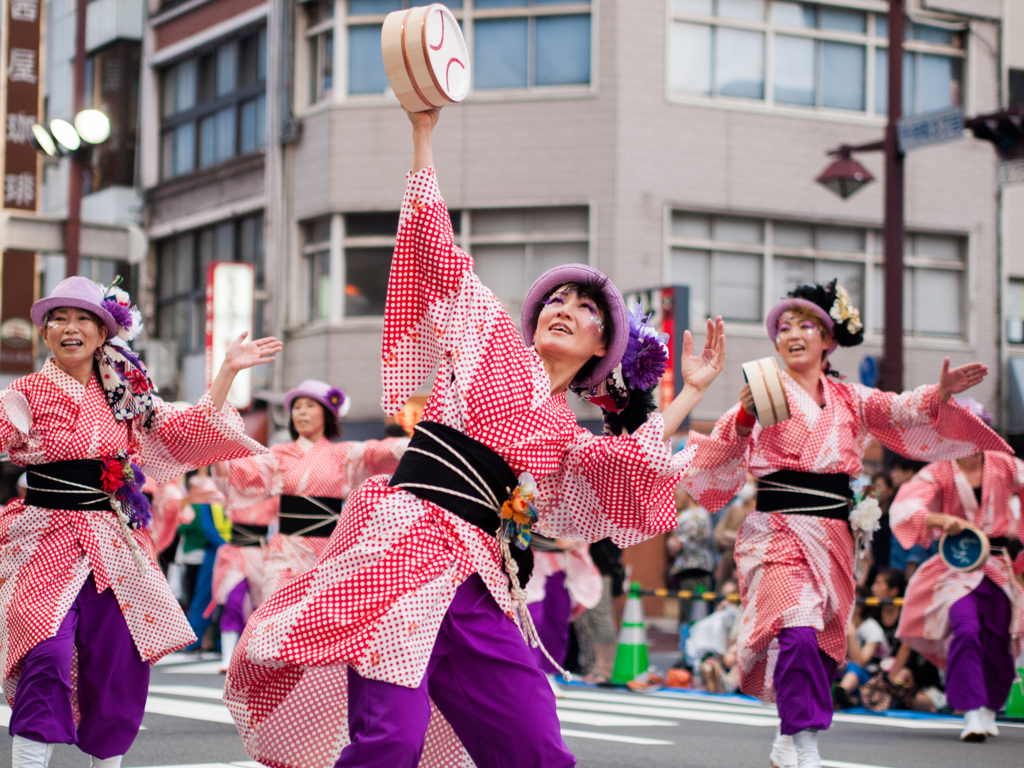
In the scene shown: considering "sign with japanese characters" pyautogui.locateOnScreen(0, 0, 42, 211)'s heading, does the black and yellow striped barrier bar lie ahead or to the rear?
ahead

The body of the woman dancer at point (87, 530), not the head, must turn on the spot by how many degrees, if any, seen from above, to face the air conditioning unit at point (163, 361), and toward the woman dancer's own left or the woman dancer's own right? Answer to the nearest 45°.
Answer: approximately 180°

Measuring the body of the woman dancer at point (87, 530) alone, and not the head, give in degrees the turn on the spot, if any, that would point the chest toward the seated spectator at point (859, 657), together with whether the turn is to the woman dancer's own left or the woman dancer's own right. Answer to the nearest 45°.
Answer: approximately 135° to the woman dancer's own left

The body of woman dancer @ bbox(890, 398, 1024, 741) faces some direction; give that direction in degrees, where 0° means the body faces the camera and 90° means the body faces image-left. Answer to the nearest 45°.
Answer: approximately 0°

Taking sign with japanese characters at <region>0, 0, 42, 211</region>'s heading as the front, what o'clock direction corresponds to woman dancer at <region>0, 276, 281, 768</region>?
The woman dancer is roughly at 12 o'clock from the sign with japanese characters.

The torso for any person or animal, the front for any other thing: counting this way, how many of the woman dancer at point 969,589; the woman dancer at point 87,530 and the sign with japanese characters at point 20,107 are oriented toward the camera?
3

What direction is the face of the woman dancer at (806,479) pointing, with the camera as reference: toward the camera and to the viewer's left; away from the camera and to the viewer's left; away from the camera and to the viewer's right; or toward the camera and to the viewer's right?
toward the camera and to the viewer's left

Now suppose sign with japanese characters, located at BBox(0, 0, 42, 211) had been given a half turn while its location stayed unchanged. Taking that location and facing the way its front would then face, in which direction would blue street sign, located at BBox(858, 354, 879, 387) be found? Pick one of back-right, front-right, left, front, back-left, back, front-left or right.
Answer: back-right

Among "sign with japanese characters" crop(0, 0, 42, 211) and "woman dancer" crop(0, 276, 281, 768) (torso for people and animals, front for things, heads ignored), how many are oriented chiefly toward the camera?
2

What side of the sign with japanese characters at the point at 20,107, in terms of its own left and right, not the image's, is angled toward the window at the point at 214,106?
left

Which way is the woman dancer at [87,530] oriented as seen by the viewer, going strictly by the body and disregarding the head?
toward the camera

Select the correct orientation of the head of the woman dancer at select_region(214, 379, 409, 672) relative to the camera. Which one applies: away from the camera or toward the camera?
toward the camera

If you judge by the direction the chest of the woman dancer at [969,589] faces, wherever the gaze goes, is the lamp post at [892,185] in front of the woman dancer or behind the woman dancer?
behind

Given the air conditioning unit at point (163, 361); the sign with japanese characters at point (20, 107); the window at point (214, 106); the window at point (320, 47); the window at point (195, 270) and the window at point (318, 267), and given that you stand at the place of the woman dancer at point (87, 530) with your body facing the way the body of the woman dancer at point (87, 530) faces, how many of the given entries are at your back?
6
